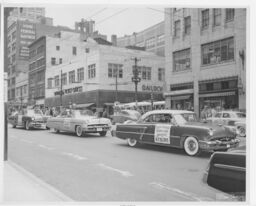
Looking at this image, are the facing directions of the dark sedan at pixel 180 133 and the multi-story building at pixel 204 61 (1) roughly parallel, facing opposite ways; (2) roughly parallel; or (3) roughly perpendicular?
roughly perpendicular

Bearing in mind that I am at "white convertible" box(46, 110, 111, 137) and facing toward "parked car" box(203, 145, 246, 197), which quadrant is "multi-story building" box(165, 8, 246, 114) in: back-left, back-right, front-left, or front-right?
back-left

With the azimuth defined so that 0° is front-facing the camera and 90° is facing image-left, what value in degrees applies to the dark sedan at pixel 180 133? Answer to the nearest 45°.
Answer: approximately 315°

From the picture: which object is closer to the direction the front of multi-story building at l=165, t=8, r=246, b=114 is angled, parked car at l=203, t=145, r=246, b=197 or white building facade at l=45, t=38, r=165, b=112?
the parked car

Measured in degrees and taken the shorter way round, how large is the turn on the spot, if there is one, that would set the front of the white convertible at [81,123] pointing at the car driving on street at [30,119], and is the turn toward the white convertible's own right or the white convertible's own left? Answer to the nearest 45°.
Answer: approximately 180°

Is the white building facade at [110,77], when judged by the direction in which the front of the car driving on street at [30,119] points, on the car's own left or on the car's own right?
on the car's own left

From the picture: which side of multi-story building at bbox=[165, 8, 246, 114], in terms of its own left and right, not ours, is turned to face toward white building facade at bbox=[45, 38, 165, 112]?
right

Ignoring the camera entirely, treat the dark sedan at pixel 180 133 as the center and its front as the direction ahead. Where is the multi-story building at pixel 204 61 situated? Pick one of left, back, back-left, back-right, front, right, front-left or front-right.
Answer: back-left

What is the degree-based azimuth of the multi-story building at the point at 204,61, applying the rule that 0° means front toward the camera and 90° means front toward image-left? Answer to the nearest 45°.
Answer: approximately 45°

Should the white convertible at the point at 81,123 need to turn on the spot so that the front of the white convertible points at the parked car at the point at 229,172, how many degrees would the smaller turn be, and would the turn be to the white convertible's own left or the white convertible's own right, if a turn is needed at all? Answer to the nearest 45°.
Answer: approximately 45° to the white convertible's own right

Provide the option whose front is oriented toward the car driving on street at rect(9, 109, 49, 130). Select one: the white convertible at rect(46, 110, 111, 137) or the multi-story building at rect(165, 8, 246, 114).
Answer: the multi-story building
